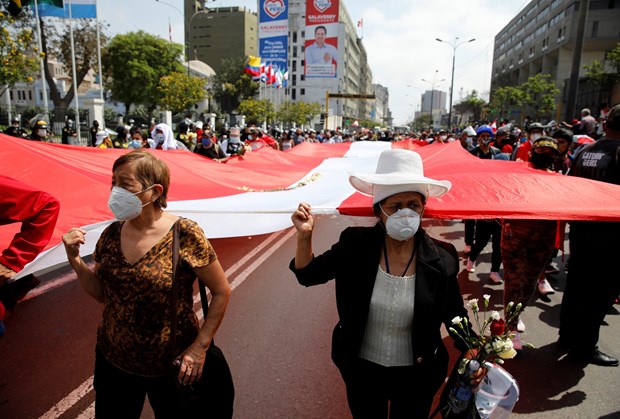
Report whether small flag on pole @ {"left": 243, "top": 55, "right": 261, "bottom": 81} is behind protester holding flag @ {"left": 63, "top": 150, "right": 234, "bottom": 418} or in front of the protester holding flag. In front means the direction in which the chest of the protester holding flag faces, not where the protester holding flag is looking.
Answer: behind

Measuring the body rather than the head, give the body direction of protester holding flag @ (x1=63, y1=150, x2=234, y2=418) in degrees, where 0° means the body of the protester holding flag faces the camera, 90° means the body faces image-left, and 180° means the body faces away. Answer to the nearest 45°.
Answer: approximately 45°

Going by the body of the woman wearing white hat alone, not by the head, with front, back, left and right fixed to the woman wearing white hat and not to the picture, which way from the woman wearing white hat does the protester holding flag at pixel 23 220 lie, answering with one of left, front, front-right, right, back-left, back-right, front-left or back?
right

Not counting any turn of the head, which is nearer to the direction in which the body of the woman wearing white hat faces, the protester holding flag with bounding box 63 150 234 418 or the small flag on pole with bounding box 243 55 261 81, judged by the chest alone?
the protester holding flag

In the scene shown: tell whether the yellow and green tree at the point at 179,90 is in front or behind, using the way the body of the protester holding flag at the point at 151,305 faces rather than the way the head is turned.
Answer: behind
